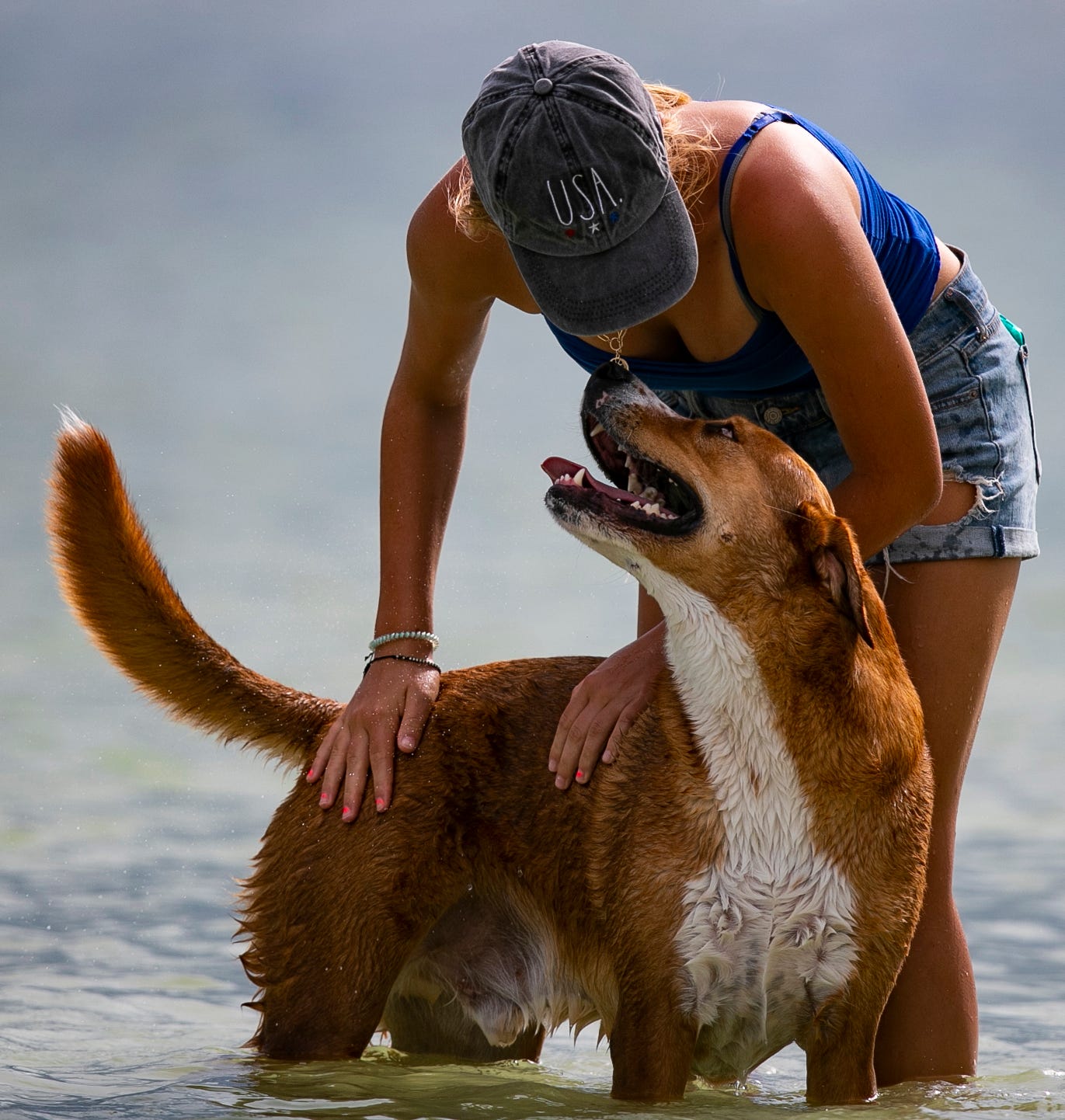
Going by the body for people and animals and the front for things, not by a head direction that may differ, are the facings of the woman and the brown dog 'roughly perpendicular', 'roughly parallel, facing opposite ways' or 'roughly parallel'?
roughly perpendicular

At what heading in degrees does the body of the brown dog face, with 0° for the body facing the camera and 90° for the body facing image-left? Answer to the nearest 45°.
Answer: approximately 315°

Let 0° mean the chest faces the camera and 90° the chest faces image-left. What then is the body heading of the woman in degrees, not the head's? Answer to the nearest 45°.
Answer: approximately 45°
